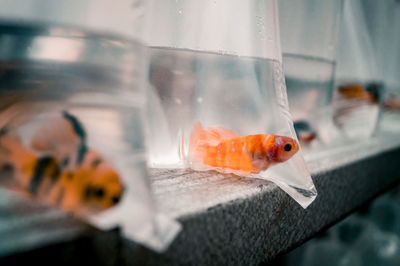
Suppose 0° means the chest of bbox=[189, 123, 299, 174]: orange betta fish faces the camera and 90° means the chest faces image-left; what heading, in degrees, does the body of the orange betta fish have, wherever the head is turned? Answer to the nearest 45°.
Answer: approximately 270°

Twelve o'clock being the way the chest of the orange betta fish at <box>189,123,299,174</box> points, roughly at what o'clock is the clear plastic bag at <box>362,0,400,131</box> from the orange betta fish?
The clear plastic bag is roughly at 10 o'clock from the orange betta fish.
